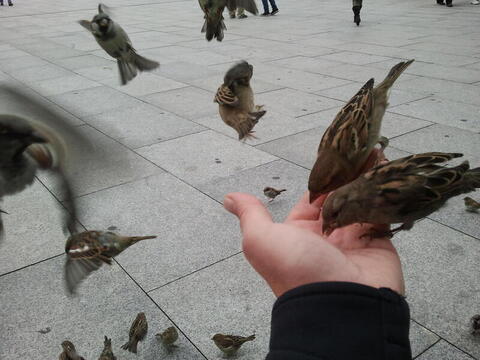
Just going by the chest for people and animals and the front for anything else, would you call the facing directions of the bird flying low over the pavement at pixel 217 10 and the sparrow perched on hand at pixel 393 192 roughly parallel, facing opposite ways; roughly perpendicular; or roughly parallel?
roughly perpendicular

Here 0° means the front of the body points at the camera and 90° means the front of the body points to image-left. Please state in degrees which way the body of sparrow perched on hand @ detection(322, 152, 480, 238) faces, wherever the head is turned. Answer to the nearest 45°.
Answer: approximately 90°

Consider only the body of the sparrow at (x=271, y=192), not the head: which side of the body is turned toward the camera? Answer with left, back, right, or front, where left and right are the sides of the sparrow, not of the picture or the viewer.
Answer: left

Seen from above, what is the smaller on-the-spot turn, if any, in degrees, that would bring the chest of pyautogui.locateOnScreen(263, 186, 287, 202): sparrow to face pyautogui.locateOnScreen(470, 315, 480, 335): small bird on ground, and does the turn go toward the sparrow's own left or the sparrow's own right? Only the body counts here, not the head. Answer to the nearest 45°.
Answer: approximately 135° to the sparrow's own left

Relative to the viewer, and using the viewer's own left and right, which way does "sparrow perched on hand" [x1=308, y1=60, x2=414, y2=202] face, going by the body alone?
facing to the left of the viewer
